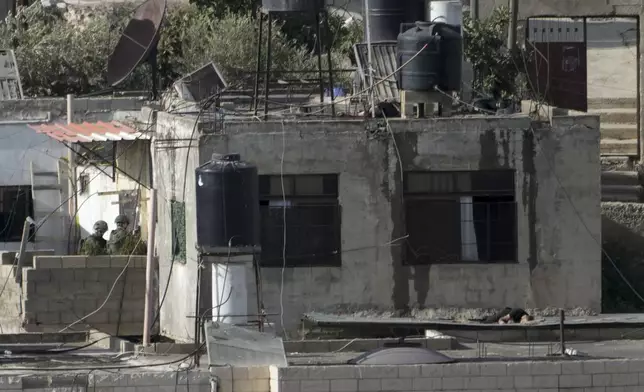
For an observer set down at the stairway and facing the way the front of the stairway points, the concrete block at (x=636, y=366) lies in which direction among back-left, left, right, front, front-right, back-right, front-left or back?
front

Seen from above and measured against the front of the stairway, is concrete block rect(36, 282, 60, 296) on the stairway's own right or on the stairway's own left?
on the stairway's own right

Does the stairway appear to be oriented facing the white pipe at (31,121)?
no

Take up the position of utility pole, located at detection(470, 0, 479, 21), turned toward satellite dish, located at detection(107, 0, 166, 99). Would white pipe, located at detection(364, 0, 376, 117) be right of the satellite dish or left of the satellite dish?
left

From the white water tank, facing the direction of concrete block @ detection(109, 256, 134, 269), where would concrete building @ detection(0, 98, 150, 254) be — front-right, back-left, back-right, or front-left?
front-right

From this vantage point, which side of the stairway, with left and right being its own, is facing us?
front

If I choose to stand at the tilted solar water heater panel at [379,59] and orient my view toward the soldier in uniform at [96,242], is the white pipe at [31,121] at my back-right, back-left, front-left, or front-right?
front-right

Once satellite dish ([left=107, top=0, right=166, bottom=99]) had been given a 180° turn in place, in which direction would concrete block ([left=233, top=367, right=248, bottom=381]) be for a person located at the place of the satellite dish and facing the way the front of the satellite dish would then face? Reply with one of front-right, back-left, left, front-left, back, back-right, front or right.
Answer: back-right

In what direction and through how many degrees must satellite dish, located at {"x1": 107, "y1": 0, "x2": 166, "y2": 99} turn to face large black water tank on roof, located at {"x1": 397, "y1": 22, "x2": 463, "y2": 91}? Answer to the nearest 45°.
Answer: approximately 90° to its left

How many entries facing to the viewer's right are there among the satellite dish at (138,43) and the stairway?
0

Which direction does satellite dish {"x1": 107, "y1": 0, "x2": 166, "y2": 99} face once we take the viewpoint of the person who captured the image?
facing the viewer and to the left of the viewer
